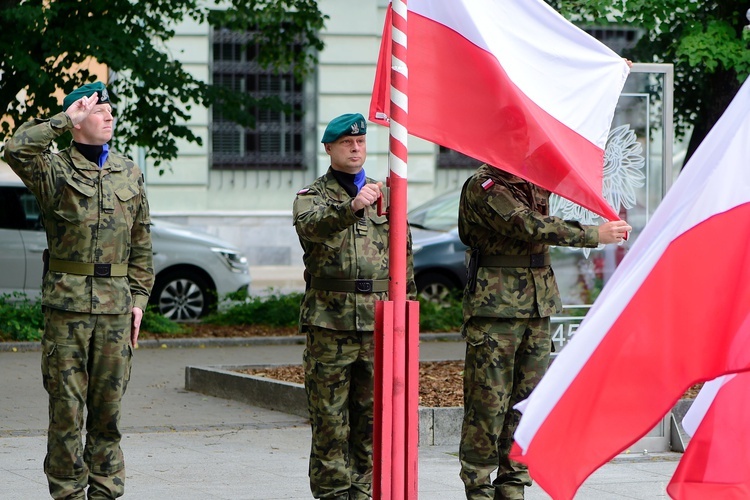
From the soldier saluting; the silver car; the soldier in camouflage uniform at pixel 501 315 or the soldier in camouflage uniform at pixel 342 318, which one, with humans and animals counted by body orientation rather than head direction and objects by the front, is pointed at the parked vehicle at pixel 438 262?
the silver car

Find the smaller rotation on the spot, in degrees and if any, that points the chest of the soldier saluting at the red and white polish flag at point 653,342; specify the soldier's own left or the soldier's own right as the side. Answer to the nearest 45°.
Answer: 0° — they already face it

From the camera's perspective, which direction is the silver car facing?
to the viewer's right

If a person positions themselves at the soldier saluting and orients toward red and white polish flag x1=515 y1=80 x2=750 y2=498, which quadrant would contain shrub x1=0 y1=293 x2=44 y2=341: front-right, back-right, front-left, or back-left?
back-left

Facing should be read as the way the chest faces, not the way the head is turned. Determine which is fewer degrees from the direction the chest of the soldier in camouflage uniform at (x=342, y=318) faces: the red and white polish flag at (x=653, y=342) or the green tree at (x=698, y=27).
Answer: the red and white polish flag

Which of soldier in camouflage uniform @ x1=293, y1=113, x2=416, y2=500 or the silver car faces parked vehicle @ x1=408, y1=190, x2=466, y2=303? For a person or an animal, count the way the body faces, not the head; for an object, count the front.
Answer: the silver car

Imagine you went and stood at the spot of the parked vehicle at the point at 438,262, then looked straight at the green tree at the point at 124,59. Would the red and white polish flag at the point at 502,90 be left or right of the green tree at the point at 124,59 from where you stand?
left

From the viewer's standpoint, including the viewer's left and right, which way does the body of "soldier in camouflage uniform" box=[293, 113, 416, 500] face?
facing the viewer and to the right of the viewer

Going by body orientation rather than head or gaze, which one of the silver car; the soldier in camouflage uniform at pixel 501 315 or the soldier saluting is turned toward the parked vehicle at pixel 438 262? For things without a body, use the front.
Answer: the silver car

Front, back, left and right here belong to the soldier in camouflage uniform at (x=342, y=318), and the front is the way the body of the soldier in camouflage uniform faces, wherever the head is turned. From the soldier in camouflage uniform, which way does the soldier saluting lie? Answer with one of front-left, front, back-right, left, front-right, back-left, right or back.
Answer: back-right

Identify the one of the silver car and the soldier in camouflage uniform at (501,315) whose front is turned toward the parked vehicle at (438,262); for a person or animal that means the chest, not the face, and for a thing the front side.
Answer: the silver car
